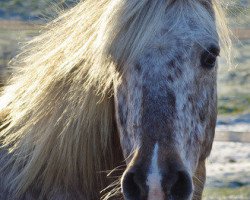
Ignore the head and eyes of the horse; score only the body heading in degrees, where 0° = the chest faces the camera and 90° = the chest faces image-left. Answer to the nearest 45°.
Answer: approximately 315°
